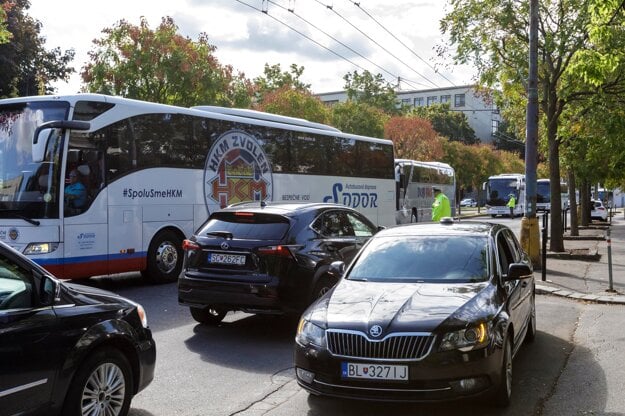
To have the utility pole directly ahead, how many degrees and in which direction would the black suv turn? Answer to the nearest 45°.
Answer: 0° — it already faces it

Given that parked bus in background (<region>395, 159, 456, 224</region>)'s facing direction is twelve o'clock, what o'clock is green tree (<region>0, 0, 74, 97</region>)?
The green tree is roughly at 1 o'clock from the parked bus in background.

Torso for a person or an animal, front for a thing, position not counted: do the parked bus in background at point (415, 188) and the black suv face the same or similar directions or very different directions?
very different directions

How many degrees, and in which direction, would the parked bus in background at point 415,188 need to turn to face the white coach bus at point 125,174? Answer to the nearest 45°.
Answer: approximately 45° to its left

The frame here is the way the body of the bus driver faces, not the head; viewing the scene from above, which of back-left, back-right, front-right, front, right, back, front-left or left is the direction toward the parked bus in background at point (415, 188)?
back

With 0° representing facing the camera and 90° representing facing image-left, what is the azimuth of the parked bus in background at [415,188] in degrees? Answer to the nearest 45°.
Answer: approximately 45°

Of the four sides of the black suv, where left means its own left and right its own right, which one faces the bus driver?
left

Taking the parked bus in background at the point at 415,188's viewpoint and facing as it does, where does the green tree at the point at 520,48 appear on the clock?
The green tree is roughly at 10 o'clock from the parked bus in background.

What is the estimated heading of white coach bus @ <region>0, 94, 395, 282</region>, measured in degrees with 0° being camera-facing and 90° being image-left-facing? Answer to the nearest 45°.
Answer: approximately 45°

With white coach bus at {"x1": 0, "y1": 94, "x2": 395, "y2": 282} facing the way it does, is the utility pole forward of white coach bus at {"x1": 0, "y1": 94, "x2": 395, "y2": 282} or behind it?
behind

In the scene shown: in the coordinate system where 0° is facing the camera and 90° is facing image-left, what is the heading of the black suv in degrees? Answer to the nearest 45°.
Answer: approximately 225°
